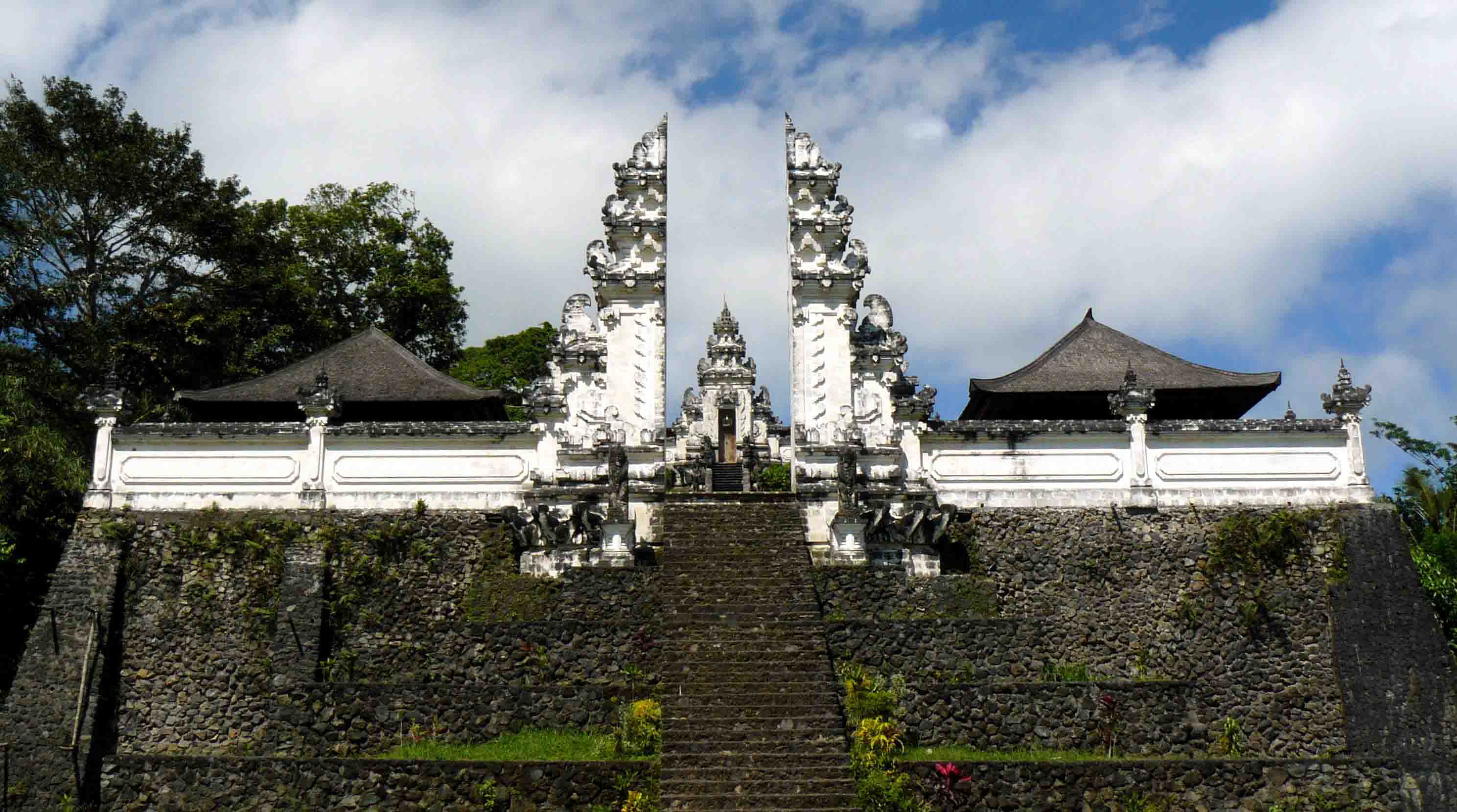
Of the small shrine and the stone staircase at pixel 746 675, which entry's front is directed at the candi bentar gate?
the small shrine

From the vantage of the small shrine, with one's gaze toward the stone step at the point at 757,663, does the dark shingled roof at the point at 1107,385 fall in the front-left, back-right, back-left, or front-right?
front-left

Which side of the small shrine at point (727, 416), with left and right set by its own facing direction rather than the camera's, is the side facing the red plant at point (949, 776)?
front

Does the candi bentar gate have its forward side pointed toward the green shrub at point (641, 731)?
yes

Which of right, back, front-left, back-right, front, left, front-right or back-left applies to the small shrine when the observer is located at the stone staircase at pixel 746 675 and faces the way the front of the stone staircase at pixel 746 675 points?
back

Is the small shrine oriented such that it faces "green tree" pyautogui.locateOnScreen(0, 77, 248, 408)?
no

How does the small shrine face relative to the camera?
toward the camera

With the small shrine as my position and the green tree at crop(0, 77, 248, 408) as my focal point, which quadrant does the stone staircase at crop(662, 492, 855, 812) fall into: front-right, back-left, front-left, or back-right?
front-left

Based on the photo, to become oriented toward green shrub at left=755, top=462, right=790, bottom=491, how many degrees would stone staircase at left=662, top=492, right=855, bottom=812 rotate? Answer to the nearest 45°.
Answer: approximately 180°

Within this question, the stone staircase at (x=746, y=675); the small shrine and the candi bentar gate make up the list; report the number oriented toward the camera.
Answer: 3

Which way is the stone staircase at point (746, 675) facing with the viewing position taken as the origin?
facing the viewer

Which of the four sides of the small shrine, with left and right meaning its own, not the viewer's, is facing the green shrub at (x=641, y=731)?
front

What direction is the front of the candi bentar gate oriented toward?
toward the camera

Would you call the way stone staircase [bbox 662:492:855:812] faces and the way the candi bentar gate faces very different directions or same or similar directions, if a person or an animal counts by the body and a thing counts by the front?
same or similar directions
